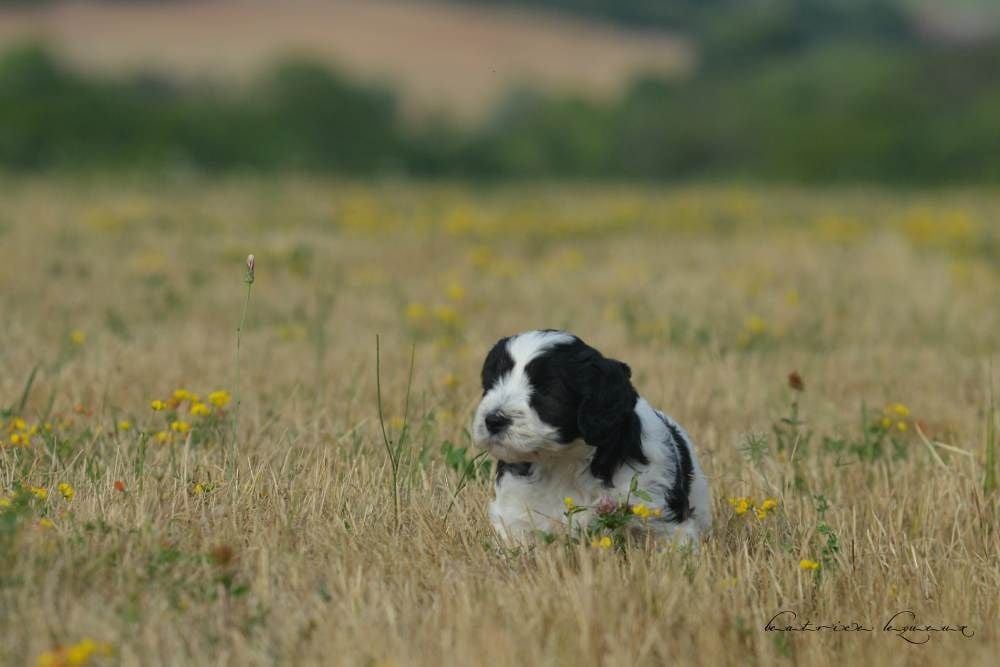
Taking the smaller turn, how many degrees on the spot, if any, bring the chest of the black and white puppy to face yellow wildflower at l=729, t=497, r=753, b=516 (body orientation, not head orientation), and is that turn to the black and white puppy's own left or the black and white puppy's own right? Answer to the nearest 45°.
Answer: approximately 180°

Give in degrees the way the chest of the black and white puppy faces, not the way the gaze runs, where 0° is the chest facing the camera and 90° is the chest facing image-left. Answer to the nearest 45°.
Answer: approximately 45°
